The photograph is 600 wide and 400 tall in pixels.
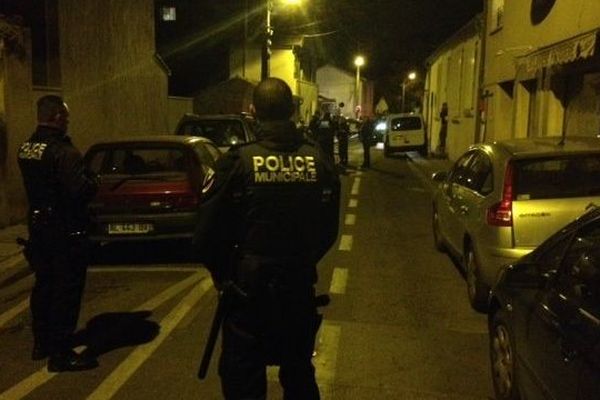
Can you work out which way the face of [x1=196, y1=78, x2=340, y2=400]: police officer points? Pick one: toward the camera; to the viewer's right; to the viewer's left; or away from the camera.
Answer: away from the camera

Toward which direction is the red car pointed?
away from the camera

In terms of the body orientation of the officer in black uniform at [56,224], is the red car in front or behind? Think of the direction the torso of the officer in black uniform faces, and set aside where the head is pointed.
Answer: in front

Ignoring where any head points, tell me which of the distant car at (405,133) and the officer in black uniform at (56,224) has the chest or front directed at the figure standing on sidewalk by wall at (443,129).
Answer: the officer in black uniform

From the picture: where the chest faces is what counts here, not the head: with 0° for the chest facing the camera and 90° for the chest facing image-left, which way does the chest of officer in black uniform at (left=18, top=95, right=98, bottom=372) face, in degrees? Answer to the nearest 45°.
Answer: approximately 225°

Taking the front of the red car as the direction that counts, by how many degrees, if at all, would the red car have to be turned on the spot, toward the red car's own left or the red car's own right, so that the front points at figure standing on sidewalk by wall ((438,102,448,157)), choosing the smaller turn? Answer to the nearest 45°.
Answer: approximately 45° to the red car's own right

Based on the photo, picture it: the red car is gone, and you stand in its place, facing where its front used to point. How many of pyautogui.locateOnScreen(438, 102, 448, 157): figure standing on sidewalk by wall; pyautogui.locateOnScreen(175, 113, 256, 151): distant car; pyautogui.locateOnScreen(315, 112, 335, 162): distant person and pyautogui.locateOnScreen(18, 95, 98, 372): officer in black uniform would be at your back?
1

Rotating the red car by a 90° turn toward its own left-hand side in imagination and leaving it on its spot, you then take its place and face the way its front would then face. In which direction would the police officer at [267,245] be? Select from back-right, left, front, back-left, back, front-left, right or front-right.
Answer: left

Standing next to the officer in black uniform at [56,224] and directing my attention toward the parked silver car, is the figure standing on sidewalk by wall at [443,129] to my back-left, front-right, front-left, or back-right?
front-left
